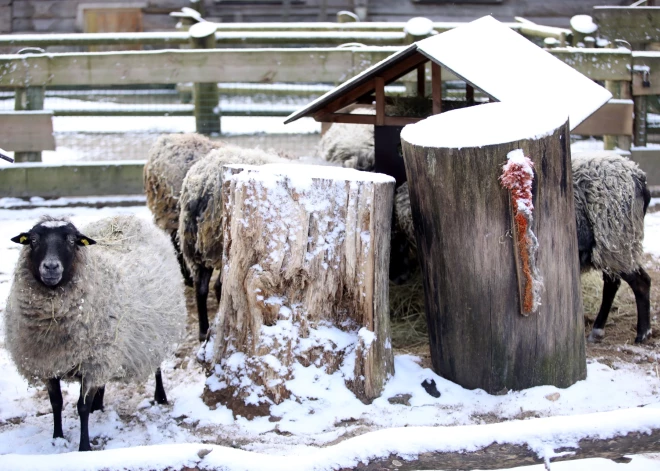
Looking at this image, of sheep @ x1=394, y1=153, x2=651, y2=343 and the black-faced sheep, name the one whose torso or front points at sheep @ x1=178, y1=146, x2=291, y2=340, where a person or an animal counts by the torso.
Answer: sheep @ x1=394, y1=153, x2=651, y2=343

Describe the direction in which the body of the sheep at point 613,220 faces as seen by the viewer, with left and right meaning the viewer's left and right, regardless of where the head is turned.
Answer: facing to the left of the viewer

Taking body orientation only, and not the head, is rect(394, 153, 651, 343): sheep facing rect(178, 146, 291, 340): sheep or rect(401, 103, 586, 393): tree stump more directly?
the sheep

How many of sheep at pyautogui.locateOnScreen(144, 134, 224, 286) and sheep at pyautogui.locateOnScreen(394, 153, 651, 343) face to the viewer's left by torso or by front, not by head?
1

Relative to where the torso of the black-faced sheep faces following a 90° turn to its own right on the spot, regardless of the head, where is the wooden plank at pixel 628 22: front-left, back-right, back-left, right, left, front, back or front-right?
right

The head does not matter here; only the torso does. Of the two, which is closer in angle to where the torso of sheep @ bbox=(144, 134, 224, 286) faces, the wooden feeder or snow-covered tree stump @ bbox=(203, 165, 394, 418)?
the wooden feeder

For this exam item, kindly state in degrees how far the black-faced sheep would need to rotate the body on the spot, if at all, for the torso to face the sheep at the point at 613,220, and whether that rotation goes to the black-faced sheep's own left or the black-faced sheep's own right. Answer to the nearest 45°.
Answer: approximately 135° to the black-faced sheep's own left

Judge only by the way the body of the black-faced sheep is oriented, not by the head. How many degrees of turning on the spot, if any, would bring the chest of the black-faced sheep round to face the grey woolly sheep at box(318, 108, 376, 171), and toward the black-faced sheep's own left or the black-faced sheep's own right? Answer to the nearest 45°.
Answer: approximately 180°

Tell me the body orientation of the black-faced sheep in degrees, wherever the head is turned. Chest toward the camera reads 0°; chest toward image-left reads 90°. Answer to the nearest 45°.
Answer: approximately 45°
